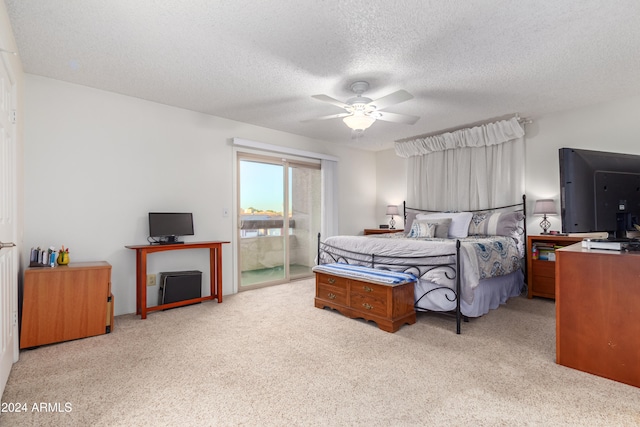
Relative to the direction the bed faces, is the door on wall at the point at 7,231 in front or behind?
in front

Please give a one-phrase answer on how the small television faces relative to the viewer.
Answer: facing the viewer

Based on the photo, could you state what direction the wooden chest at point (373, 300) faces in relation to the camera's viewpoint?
facing the viewer and to the left of the viewer

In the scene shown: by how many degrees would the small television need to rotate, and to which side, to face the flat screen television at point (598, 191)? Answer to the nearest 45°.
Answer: approximately 45° to its left

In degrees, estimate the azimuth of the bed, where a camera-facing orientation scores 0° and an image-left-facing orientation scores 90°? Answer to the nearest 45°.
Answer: approximately 45°

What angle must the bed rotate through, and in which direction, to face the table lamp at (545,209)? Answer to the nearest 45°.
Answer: approximately 180°

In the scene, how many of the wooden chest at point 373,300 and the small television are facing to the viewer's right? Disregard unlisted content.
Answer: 0

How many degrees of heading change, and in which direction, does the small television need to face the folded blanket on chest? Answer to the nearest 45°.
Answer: approximately 45° to its left
